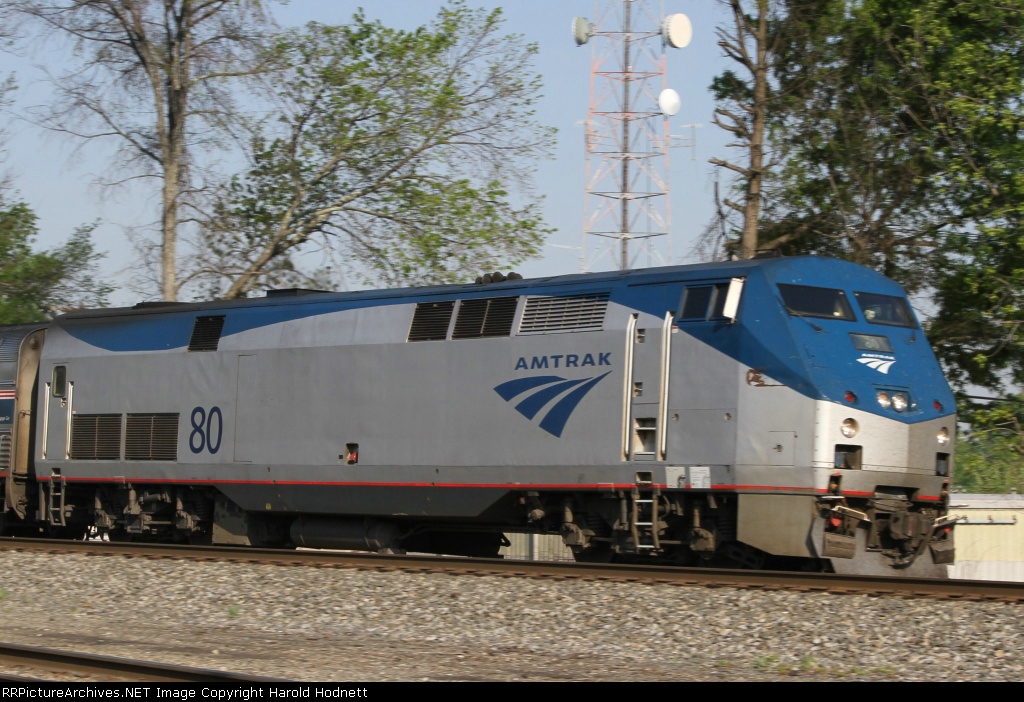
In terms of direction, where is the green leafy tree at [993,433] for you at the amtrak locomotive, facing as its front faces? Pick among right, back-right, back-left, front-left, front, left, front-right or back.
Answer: left

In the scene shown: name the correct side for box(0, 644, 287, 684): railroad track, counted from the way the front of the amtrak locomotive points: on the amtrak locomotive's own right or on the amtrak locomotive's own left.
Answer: on the amtrak locomotive's own right

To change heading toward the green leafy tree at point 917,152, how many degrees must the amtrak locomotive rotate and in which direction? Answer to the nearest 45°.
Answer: approximately 90° to its left

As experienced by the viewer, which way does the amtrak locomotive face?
facing the viewer and to the right of the viewer
